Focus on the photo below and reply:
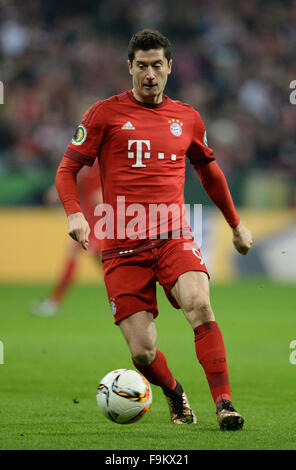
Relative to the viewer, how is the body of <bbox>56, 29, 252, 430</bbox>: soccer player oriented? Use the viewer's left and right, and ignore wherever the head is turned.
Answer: facing the viewer

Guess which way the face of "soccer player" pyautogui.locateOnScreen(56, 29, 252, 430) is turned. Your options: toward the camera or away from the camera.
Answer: toward the camera

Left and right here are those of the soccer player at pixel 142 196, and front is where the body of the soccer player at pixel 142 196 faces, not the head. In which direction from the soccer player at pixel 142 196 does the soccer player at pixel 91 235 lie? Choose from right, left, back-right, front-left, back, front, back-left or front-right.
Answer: back
